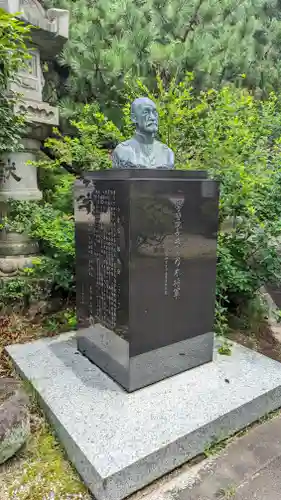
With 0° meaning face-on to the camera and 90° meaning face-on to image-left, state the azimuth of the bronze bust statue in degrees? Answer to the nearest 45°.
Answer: approximately 315°

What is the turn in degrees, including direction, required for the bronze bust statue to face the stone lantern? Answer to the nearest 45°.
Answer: approximately 180°

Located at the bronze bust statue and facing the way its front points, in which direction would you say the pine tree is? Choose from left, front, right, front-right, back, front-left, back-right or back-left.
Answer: back-left
